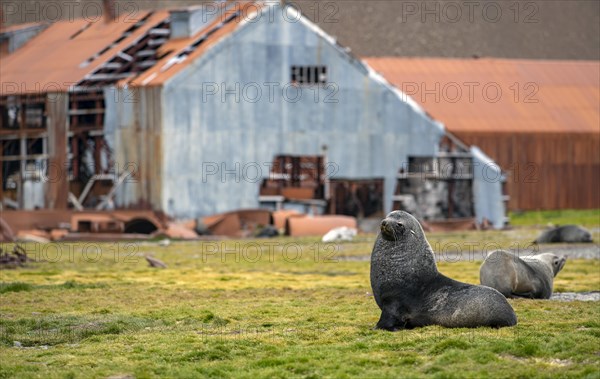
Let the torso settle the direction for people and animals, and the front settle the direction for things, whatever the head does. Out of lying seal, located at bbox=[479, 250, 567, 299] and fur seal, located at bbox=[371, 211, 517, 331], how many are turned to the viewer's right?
1

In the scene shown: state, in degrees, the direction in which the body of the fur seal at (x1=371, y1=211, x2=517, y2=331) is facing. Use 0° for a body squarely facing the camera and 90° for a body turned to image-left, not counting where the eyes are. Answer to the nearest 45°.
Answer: approximately 45°

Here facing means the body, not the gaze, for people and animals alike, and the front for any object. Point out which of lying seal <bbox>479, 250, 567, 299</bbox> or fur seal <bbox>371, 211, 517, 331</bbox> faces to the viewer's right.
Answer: the lying seal

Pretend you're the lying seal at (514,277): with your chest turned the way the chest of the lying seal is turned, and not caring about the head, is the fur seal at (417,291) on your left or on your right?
on your right

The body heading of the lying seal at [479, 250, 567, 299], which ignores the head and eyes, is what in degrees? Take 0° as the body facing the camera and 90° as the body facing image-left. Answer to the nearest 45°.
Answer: approximately 270°

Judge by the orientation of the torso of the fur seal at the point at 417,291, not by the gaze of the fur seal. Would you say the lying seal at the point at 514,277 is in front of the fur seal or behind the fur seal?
behind
